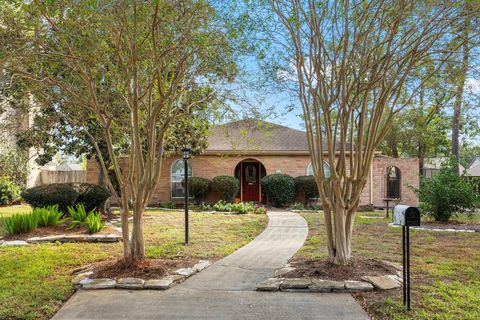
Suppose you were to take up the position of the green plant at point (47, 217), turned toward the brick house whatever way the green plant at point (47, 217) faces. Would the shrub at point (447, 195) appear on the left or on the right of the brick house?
right

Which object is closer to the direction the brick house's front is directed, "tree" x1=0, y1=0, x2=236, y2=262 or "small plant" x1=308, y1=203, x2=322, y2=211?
the tree

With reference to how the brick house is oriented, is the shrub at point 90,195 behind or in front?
in front

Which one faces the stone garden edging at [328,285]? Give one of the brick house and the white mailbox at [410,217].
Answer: the brick house
